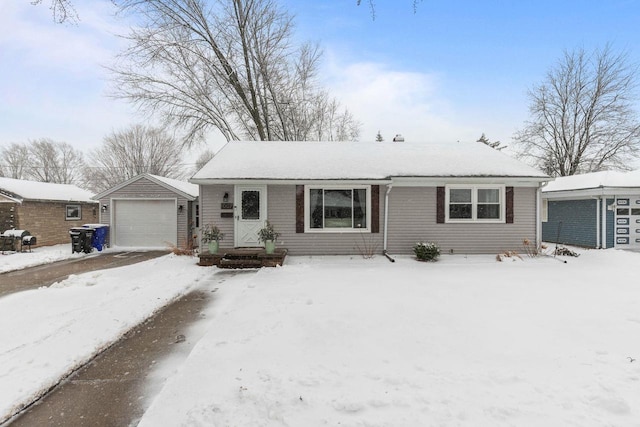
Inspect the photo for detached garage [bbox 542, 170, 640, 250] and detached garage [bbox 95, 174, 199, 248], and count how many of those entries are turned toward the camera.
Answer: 2

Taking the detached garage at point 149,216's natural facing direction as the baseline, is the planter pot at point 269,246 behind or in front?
in front

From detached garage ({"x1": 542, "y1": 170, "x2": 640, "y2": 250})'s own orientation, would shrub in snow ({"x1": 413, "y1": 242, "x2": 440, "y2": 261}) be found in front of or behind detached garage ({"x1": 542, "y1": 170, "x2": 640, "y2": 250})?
in front

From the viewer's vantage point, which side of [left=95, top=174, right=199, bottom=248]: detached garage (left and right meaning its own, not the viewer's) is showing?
front

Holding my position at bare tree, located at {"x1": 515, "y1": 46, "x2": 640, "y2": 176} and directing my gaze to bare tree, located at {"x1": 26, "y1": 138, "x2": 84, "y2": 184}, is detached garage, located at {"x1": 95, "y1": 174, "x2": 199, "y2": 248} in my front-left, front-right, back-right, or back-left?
front-left

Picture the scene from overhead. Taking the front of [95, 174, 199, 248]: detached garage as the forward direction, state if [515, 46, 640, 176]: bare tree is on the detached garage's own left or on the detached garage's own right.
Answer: on the detached garage's own left

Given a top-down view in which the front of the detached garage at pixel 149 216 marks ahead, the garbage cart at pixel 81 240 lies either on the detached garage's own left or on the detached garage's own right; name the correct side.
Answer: on the detached garage's own right

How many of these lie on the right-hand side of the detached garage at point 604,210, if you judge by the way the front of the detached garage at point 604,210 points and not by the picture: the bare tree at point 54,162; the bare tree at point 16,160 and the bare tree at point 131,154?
3

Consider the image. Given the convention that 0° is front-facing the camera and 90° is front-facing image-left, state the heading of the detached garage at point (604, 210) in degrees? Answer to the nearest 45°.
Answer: approximately 0°

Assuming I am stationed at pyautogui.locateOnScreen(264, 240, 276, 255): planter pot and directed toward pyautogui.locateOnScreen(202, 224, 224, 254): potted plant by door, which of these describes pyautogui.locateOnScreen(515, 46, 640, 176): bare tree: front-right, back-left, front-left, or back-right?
back-right

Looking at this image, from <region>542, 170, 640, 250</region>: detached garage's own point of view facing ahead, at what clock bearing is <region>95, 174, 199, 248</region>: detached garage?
<region>95, 174, 199, 248</region>: detached garage is roughly at 2 o'clock from <region>542, 170, 640, 250</region>: detached garage.

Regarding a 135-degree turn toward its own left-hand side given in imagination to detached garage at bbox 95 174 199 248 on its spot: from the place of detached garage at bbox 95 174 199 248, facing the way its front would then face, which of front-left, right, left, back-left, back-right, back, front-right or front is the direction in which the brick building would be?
left

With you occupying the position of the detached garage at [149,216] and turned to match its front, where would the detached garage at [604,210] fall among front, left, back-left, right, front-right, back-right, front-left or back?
front-left

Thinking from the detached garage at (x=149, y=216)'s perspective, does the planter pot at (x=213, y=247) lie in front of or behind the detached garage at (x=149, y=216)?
in front

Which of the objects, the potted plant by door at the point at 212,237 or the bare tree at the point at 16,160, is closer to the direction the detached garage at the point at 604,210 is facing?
the potted plant by door
